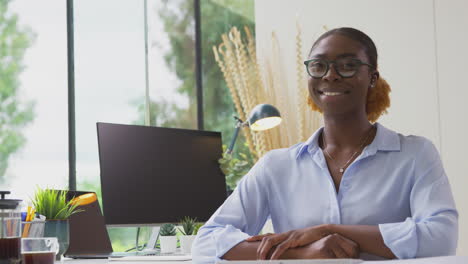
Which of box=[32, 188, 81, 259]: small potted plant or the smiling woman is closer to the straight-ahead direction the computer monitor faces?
the smiling woman

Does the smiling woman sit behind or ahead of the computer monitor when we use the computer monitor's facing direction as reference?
ahead

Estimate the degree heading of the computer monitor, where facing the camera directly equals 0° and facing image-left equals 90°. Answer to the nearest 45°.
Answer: approximately 315°

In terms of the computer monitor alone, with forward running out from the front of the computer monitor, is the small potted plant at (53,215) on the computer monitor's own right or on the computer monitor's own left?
on the computer monitor's own right
